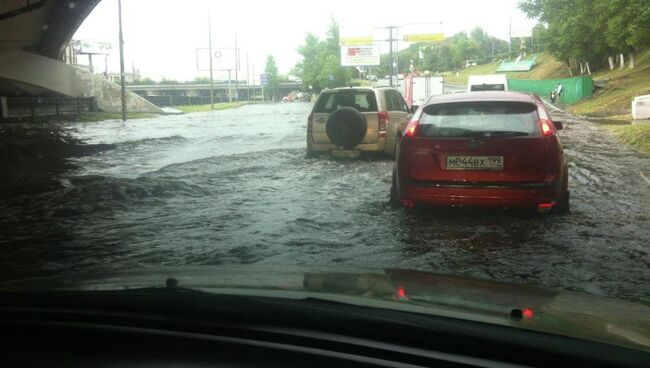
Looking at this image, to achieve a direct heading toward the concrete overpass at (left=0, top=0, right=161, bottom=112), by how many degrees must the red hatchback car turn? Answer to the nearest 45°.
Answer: approximately 45° to its left

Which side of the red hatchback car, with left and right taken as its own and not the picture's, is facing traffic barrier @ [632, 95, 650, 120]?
front

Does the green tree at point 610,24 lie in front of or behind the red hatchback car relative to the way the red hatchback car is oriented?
in front

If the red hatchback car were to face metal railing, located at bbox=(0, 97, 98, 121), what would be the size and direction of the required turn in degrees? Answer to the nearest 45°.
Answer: approximately 45° to its left

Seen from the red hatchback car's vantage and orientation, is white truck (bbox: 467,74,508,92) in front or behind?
in front

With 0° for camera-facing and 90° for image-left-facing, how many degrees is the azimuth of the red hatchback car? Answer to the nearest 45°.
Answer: approximately 180°
